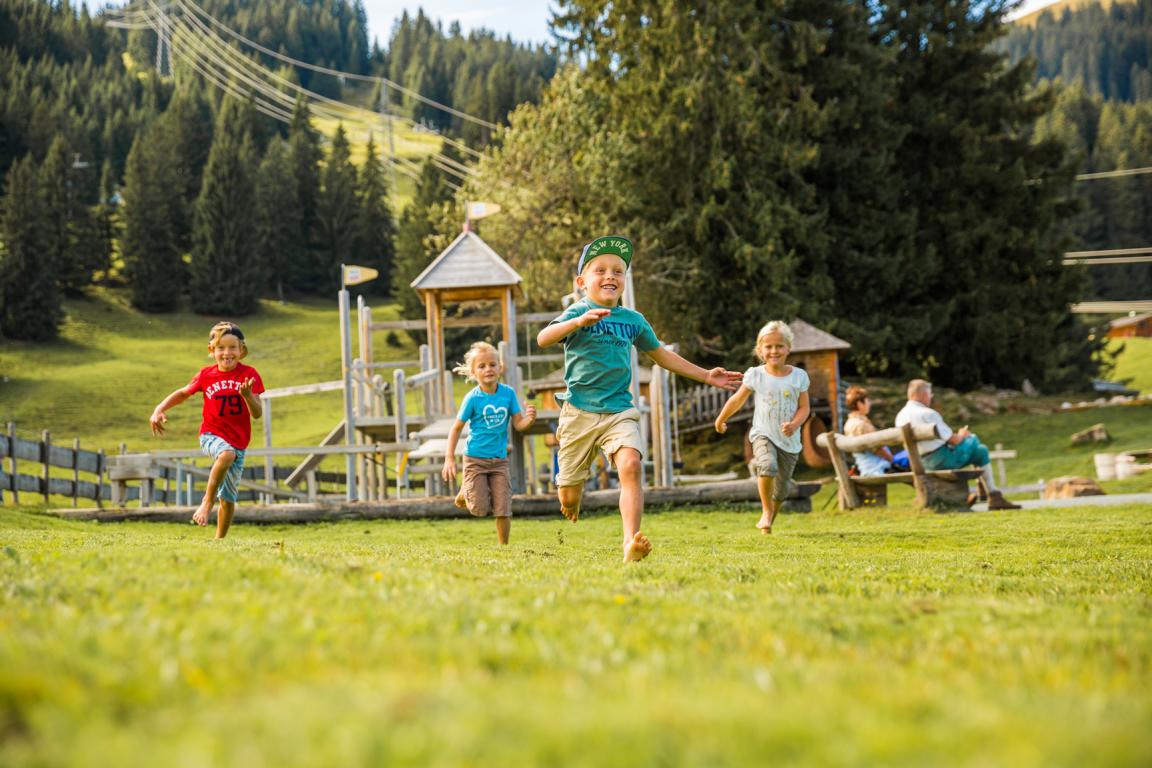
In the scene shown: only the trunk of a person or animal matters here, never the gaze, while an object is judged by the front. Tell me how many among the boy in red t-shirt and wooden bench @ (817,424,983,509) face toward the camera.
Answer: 1

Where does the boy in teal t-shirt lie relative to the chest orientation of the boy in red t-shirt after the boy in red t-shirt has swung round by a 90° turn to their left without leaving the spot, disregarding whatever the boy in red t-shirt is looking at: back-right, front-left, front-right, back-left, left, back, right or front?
front-right

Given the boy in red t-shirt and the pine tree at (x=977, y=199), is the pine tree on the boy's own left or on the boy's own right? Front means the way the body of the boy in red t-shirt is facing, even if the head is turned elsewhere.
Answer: on the boy's own left

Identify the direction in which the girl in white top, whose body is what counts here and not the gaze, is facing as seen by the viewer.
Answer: toward the camera

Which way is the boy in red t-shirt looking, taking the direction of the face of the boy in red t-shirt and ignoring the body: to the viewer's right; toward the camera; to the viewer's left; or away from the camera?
toward the camera

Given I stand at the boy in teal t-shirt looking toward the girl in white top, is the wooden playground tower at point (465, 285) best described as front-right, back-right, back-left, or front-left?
front-left

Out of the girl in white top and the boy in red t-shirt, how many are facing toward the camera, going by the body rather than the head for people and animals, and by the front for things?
2

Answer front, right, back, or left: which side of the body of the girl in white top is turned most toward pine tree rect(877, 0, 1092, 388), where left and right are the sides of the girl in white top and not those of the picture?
back

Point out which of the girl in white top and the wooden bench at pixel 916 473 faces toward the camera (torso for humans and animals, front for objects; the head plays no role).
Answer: the girl in white top

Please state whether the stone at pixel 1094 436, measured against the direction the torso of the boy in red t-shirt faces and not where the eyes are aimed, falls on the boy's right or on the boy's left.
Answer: on the boy's left

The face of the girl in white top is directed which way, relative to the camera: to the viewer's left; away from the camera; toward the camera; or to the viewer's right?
toward the camera
